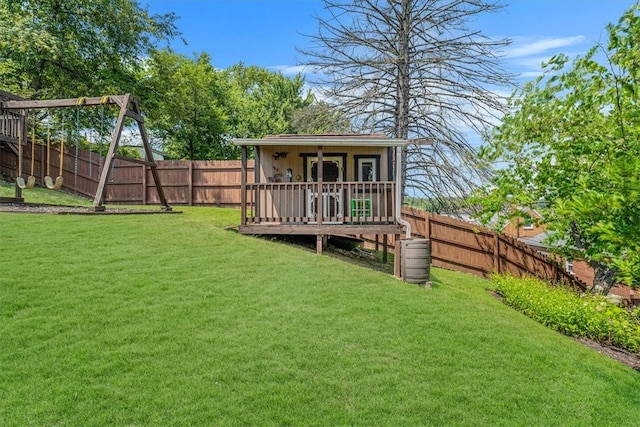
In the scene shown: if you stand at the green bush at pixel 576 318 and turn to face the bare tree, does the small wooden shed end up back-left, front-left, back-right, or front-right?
front-left

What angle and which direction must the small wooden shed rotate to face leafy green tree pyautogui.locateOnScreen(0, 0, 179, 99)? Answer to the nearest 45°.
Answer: approximately 135° to its right

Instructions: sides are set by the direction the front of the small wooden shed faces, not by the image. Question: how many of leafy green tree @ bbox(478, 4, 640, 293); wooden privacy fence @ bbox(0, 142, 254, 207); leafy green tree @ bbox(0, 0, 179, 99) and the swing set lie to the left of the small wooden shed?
1

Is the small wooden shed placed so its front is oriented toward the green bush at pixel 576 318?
no

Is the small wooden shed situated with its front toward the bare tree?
no

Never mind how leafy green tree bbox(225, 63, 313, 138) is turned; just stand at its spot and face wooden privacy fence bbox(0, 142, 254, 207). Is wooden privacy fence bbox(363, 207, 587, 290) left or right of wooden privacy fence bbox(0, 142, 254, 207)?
left

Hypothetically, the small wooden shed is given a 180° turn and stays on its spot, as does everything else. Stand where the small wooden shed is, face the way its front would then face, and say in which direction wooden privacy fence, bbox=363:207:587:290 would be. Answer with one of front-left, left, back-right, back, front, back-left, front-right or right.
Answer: front-right

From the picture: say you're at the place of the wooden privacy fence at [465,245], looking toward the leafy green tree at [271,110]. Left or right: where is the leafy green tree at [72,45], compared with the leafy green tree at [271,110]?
left

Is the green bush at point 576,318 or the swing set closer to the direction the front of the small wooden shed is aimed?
the green bush

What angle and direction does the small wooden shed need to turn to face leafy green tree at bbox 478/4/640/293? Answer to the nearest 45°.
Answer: approximately 90° to its left

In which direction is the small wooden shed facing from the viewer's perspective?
toward the camera

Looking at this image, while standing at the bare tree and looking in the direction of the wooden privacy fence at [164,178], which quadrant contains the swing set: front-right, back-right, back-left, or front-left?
front-left

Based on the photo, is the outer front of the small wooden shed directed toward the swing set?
no

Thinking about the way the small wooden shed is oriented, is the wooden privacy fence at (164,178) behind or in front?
behind

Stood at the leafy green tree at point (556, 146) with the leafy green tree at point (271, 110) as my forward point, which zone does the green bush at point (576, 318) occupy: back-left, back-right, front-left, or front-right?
back-left
